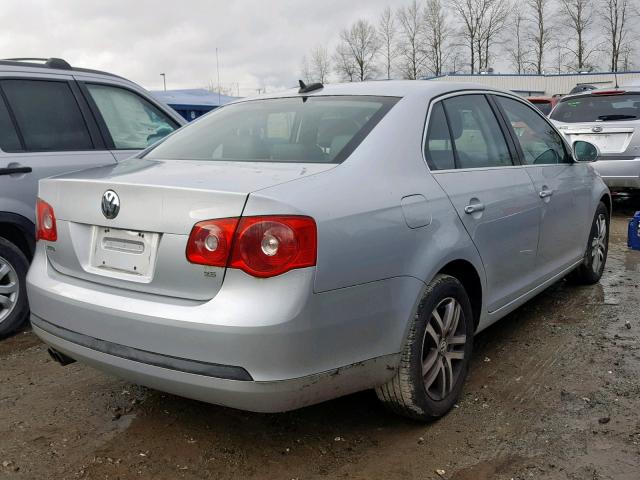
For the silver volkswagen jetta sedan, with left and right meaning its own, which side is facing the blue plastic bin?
front

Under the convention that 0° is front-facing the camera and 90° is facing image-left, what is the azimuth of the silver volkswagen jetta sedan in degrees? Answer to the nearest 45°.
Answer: approximately 225°
